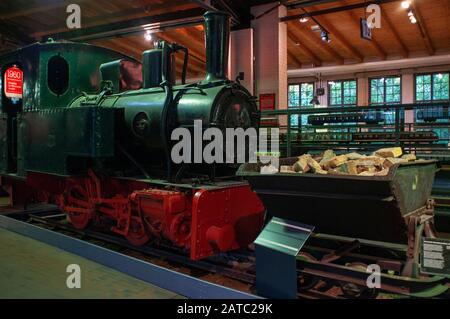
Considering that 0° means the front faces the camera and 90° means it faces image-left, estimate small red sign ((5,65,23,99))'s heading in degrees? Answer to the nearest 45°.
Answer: approximately 0°

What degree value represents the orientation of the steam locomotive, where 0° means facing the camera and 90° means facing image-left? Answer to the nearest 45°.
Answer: approximately 315°
